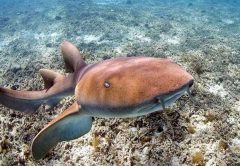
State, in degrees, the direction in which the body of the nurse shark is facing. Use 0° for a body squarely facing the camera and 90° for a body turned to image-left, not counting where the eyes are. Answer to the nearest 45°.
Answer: approximately 315°
